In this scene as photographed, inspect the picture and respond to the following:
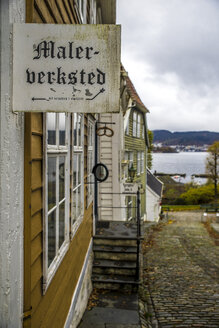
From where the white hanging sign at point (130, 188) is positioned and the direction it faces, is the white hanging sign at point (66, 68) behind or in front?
in front

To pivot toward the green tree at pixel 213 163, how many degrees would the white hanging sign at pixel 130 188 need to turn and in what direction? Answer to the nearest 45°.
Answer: approximately 180°

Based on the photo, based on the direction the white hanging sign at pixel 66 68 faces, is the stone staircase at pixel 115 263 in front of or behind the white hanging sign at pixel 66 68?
behind

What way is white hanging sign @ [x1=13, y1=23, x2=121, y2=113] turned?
toward the camera

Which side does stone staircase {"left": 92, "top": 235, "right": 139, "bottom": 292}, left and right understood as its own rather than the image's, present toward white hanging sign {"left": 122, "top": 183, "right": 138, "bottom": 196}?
back

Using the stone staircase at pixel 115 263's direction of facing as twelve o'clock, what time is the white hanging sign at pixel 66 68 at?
The white hanging sign is roughly at 12 o'clock from the stone staircase.

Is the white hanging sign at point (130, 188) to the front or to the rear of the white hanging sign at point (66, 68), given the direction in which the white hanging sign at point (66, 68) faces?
to the rear

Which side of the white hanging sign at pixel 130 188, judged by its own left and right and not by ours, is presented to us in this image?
front

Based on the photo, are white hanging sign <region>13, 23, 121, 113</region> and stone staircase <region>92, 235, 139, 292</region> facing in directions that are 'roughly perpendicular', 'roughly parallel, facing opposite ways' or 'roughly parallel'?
roughly parallel

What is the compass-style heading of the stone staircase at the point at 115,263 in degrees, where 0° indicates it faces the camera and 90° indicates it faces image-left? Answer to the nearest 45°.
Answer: approximately 0°
